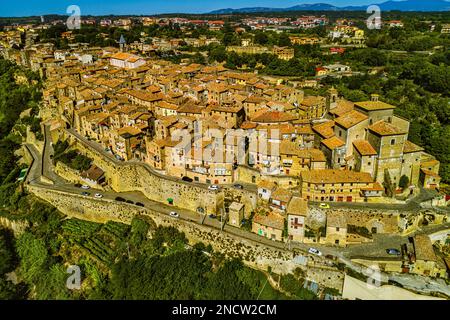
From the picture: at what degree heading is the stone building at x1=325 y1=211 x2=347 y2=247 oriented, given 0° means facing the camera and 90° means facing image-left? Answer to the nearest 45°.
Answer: approximately 0°

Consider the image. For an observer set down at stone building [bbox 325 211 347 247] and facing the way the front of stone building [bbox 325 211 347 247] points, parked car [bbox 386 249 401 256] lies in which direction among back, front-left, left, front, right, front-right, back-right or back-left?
left

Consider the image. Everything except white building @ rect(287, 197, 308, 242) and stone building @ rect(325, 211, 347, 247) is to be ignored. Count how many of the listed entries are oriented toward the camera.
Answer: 2

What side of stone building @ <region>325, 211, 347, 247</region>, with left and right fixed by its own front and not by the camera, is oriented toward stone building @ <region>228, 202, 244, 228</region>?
right

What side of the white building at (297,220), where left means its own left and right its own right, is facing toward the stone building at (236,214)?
right

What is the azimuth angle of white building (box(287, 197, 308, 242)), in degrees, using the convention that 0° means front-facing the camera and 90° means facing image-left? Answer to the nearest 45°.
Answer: approximately 0°

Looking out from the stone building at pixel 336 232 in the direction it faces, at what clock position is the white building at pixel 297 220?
the white building at pixel 297 220 is roughly at 3 o'clock from the stone building at pixel 336 232.

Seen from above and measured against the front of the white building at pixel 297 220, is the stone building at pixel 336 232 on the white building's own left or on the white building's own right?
on the white building's own left

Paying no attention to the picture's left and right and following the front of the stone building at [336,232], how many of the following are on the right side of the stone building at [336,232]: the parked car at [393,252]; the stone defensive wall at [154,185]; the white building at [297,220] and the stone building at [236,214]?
3
